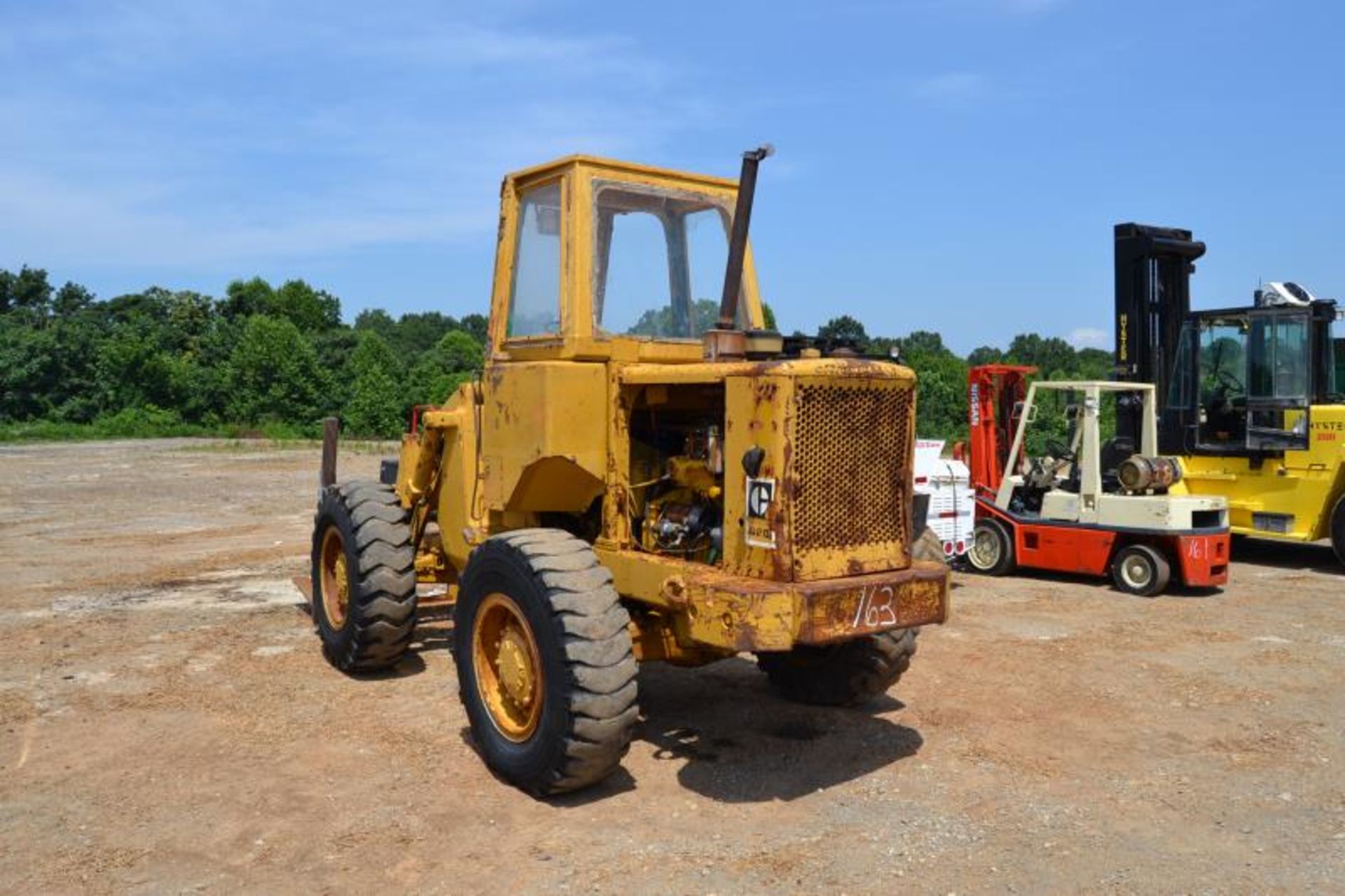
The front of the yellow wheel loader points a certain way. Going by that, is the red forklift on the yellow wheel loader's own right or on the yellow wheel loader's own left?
on the yellow wheel loader's own right

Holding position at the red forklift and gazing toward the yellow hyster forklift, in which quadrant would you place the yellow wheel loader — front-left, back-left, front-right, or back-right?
back-right

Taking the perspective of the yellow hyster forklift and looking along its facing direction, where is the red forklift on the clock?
The red forklift is roughly at 10 o'clock from the yellow hyster forklift.

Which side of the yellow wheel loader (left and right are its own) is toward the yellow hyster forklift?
right

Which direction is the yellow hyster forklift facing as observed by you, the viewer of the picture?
facing to the left of the viewer

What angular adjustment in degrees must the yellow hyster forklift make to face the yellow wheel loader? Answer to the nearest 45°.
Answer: approximately 90° to its left

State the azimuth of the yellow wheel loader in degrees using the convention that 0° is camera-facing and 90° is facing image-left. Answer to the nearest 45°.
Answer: approximately 135°
